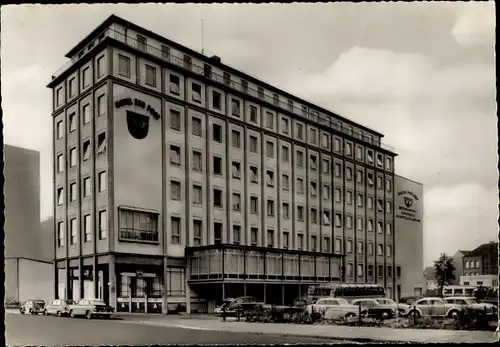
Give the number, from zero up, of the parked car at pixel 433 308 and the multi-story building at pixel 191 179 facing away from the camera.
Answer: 0

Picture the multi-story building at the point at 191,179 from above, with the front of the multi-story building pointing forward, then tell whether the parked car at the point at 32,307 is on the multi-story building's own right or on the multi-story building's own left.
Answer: on the multi-story building's own right

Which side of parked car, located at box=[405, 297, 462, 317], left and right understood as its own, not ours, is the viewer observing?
right

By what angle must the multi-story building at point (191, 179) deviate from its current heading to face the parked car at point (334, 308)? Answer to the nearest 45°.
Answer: approximately 90° to its left
